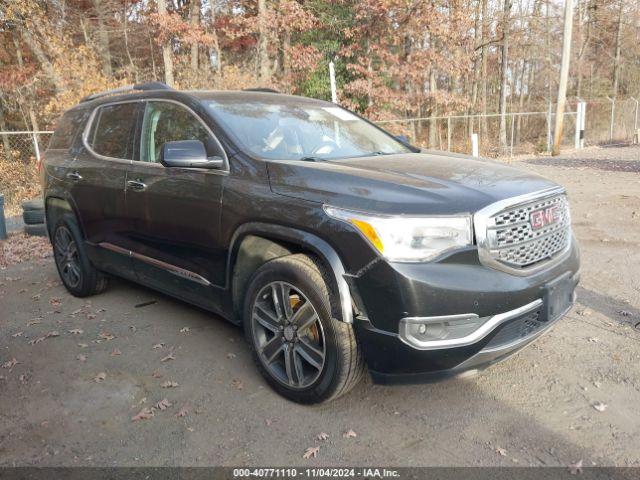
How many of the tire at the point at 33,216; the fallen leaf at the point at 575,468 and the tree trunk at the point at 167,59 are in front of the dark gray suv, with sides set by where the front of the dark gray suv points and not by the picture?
1

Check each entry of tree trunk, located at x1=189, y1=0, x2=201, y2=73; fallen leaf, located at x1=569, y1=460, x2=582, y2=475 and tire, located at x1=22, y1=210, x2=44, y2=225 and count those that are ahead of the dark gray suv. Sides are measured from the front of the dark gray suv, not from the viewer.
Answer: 1

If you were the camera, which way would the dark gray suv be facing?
facing the viewer and to the right of the viewer

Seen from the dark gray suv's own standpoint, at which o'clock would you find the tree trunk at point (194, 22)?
The tree trunk is roughly at 7 o'clock from the dark gray suv.

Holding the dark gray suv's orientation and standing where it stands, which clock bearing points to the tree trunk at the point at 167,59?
The tree trunk is roughly at 7 o'clock from the dark gray suv.

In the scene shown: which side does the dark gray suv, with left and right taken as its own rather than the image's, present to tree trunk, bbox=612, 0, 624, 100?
left

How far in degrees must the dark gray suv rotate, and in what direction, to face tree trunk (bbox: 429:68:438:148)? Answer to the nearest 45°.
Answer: approximately 135° to its left

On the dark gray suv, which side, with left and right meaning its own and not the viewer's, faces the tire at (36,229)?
back

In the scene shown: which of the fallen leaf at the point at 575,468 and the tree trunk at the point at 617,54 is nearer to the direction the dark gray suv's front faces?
the fallen leaf

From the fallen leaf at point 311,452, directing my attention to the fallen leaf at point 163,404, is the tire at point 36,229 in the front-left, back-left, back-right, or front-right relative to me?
front-right

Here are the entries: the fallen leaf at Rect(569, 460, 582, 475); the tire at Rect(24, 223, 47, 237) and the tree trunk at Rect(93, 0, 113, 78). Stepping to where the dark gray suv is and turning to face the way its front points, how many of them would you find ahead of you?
1
